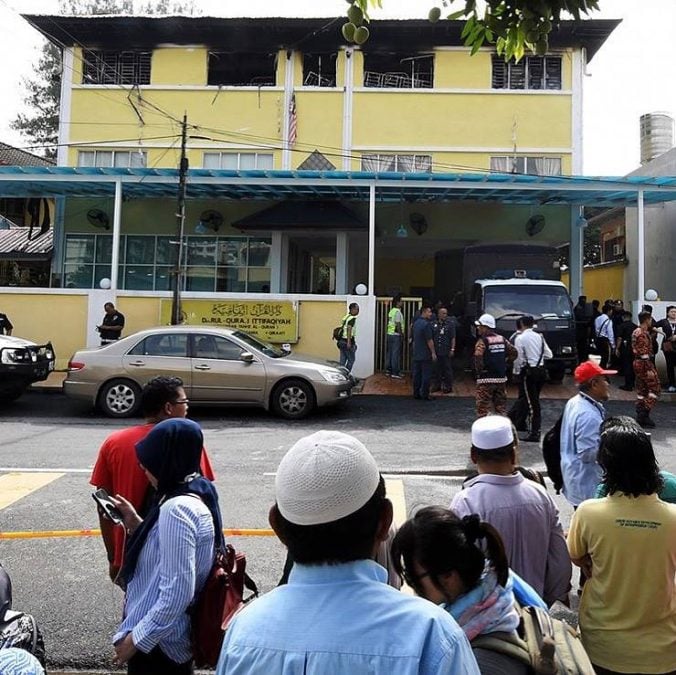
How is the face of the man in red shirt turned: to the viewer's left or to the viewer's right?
to the viewer's right

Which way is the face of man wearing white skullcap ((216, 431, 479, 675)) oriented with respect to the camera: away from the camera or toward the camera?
away from the camera

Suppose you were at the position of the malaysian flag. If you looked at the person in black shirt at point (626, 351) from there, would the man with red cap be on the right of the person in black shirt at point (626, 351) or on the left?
right

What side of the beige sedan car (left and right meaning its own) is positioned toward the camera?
right

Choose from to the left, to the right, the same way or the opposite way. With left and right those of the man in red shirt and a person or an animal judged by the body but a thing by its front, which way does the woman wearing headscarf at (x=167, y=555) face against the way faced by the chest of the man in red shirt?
to the left

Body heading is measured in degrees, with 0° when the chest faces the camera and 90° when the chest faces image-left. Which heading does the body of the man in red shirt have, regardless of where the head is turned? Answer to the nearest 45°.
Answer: approximately 225°

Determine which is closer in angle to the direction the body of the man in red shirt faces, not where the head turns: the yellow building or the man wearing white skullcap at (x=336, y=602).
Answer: the yellow building

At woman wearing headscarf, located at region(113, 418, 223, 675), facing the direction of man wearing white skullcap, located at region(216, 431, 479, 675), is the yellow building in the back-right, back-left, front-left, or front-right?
back-left
